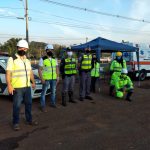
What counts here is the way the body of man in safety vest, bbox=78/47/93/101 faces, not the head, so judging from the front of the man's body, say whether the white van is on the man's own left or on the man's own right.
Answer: on the man's own left

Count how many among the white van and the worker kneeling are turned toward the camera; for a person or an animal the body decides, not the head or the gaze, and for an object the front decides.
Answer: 1

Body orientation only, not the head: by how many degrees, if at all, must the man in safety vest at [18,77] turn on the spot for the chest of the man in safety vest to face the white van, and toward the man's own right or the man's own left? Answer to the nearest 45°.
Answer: approximately 90° to the man's own left

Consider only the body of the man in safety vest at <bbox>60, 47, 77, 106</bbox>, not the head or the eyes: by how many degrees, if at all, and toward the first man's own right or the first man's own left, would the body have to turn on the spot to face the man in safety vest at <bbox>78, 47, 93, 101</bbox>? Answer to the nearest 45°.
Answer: approximately 90° to the first man's own left

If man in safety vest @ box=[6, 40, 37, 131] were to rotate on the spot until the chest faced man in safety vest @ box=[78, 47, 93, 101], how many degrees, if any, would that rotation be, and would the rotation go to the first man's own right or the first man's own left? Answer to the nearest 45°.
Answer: approximately 90° to the first man's own left

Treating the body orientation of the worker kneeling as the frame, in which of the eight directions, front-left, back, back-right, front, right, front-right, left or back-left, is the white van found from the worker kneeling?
back

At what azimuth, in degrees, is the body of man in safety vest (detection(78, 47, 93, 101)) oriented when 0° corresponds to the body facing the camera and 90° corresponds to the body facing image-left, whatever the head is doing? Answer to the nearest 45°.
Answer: approximately 315°

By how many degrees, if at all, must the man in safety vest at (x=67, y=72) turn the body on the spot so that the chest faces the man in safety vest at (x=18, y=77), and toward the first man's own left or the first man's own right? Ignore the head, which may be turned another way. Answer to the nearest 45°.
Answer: approximately 45° to the first man's own right

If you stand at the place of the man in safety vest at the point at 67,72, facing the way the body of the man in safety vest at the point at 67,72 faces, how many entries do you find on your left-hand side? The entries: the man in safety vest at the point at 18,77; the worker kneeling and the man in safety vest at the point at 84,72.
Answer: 2

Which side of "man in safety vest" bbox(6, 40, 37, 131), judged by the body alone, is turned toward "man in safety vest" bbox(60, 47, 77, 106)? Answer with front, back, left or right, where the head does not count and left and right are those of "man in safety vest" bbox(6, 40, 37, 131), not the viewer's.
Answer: left

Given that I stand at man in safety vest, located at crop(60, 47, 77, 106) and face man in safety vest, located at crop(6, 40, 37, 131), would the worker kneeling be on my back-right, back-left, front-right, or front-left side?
back-left
